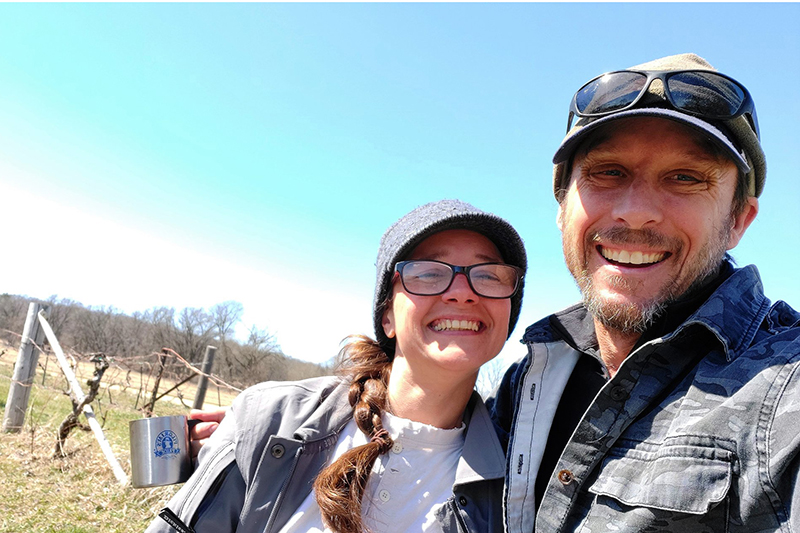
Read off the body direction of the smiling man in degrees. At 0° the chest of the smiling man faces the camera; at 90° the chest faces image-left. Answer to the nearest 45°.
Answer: approximately 45°

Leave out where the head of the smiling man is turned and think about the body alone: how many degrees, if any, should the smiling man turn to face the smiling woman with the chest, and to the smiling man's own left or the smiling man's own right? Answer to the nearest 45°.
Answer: approximately 45° to the smiling man's own right

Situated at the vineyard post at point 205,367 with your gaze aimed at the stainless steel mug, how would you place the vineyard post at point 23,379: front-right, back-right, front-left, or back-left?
front-right

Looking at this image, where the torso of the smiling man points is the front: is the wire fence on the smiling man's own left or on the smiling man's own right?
on the smiling man's own right

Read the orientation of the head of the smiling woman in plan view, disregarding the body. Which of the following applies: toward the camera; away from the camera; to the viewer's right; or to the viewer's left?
toward the camera

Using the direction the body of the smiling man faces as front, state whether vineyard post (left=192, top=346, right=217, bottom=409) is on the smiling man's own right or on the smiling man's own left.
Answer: on the smiling man's own right

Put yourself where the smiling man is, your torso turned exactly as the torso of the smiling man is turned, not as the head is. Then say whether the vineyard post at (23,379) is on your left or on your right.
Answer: on your right

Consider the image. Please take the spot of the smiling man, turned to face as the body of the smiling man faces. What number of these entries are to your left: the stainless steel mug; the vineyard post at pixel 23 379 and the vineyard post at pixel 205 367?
0
